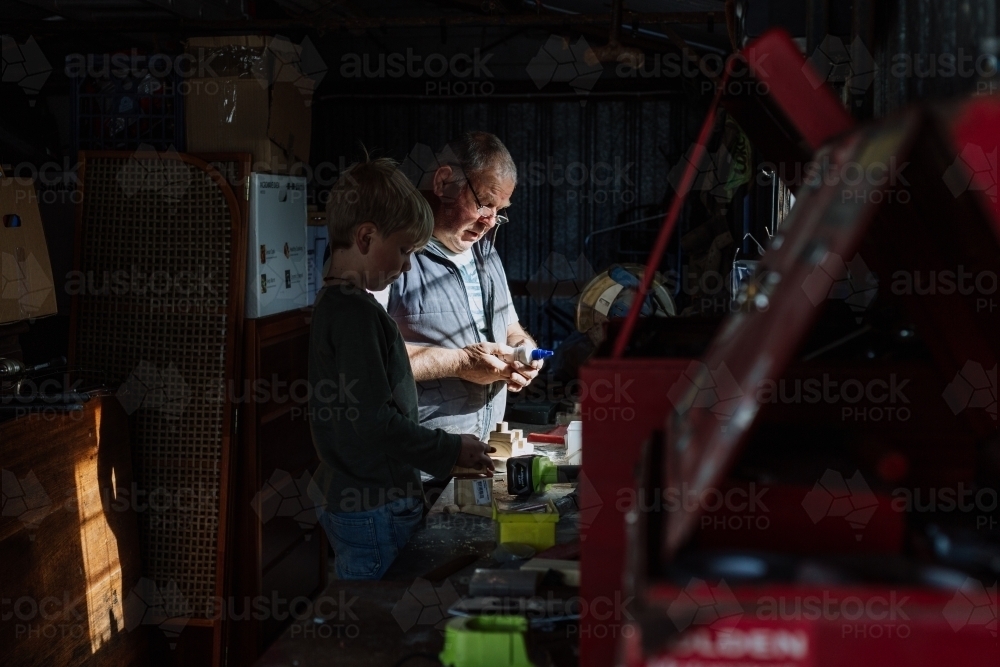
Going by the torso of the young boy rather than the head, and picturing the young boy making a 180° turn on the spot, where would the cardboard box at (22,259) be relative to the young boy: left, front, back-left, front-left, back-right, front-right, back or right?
front-right

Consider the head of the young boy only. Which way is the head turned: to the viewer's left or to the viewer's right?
to the viewer's right

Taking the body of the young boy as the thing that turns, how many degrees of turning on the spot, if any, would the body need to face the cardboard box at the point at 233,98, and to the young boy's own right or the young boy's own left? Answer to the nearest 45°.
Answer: approximately 90° to the young boy's own left

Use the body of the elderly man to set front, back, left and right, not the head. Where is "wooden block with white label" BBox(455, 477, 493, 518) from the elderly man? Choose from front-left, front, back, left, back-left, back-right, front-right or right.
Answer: front-right

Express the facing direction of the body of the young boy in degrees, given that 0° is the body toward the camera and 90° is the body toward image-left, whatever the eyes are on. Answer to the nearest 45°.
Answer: approximately 270°

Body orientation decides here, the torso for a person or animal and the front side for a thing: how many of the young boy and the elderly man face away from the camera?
0

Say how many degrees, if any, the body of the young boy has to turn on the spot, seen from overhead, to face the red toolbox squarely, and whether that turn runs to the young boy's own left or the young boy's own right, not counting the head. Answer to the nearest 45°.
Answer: approximately 90° to the young boy's own right

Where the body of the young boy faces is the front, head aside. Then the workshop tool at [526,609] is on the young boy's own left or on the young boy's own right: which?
on the young boy's own right

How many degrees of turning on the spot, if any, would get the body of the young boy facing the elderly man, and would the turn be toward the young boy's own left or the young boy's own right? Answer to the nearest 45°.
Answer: approximately 90° to the young boy's own left

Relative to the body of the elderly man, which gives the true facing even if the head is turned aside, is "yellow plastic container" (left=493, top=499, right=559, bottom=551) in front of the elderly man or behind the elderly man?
in front

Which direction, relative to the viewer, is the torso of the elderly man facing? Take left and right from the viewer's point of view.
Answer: facing the viewer and to the right of the viewer
